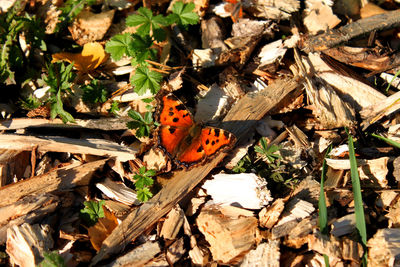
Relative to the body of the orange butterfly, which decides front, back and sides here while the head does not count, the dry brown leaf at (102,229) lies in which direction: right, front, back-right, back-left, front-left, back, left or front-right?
back

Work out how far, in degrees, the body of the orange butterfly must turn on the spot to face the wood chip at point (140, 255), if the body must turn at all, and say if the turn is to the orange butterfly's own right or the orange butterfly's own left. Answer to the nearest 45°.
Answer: approximately 135° to the orange butterfly's own right

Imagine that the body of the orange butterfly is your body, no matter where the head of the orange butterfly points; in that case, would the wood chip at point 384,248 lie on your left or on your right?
on your right

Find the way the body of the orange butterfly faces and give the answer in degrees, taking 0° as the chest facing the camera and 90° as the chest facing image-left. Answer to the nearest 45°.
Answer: approximately 225°

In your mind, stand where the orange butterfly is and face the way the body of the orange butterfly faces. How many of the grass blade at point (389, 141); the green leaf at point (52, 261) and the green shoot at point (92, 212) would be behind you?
2

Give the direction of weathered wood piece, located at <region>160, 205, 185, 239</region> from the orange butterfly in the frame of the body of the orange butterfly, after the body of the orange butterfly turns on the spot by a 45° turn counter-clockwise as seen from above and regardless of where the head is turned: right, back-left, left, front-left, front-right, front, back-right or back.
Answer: back

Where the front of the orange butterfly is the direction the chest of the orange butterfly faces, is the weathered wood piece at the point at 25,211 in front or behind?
behind

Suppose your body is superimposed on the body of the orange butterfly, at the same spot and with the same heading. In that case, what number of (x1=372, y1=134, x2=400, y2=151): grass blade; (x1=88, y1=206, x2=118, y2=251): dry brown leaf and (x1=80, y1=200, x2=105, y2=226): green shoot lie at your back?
2

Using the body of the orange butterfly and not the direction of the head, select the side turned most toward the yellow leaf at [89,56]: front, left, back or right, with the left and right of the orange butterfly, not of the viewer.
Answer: left
